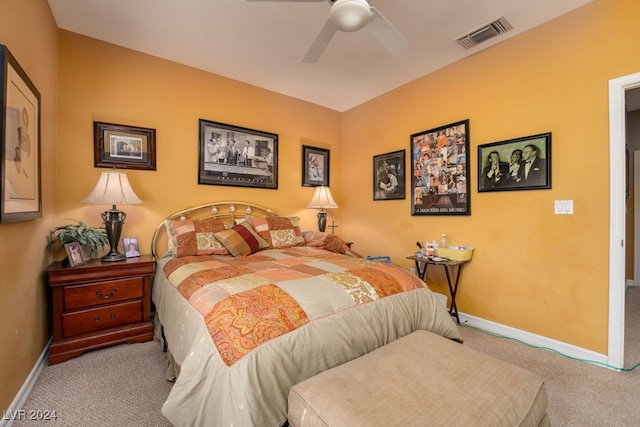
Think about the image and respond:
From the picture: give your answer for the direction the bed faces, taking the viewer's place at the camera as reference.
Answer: facing the viewer and to the right of the viewer

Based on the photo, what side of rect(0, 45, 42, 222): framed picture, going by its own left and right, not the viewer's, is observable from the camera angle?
right

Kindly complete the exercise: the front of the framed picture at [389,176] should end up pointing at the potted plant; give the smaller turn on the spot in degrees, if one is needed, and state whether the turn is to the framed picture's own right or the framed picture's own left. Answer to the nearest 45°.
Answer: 0° — it already faces it

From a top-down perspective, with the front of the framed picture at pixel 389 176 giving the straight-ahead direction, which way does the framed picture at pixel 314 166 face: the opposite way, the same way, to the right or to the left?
to the left

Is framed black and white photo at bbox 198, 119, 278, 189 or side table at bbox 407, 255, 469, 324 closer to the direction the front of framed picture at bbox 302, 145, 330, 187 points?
the side table

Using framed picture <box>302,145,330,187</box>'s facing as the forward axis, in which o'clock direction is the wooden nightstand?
The wooden nightstand is roughly at 3 o'clock from the framed picture.

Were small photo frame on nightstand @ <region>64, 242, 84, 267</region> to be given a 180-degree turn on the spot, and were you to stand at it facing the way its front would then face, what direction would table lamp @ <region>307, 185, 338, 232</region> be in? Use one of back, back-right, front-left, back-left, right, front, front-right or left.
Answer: back-right

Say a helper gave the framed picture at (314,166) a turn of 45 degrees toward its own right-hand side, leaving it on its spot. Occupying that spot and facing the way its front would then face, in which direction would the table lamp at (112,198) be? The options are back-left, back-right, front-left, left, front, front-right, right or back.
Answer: front-right

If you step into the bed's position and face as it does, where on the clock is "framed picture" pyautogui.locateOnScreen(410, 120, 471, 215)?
The framed picture is roughly at 9 o'clock from the bed.

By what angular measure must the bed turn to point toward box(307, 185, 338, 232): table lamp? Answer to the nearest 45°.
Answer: approximately 135° to its left

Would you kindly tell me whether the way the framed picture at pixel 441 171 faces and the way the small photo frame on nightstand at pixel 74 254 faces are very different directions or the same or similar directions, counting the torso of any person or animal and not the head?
very different directions

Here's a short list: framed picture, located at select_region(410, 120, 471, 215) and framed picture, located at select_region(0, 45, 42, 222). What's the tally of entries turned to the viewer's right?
1

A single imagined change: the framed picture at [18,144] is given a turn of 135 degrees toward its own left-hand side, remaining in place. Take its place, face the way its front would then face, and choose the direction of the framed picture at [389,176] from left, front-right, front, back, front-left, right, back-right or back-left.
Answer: back-right

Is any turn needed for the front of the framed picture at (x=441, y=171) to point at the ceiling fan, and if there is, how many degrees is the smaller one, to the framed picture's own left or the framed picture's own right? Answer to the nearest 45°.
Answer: approximately 45° to the framed picture's own left

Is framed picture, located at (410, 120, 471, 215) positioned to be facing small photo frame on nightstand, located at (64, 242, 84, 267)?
yes

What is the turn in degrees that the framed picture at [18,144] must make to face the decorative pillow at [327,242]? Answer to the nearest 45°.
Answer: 0° — it already faces it

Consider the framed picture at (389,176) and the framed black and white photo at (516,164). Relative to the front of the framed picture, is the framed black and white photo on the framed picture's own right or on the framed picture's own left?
on the framed picture's own left

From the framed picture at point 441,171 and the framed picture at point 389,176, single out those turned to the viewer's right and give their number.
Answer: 0

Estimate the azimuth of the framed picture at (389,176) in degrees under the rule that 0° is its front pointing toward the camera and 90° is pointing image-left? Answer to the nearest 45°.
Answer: approximately 45°
